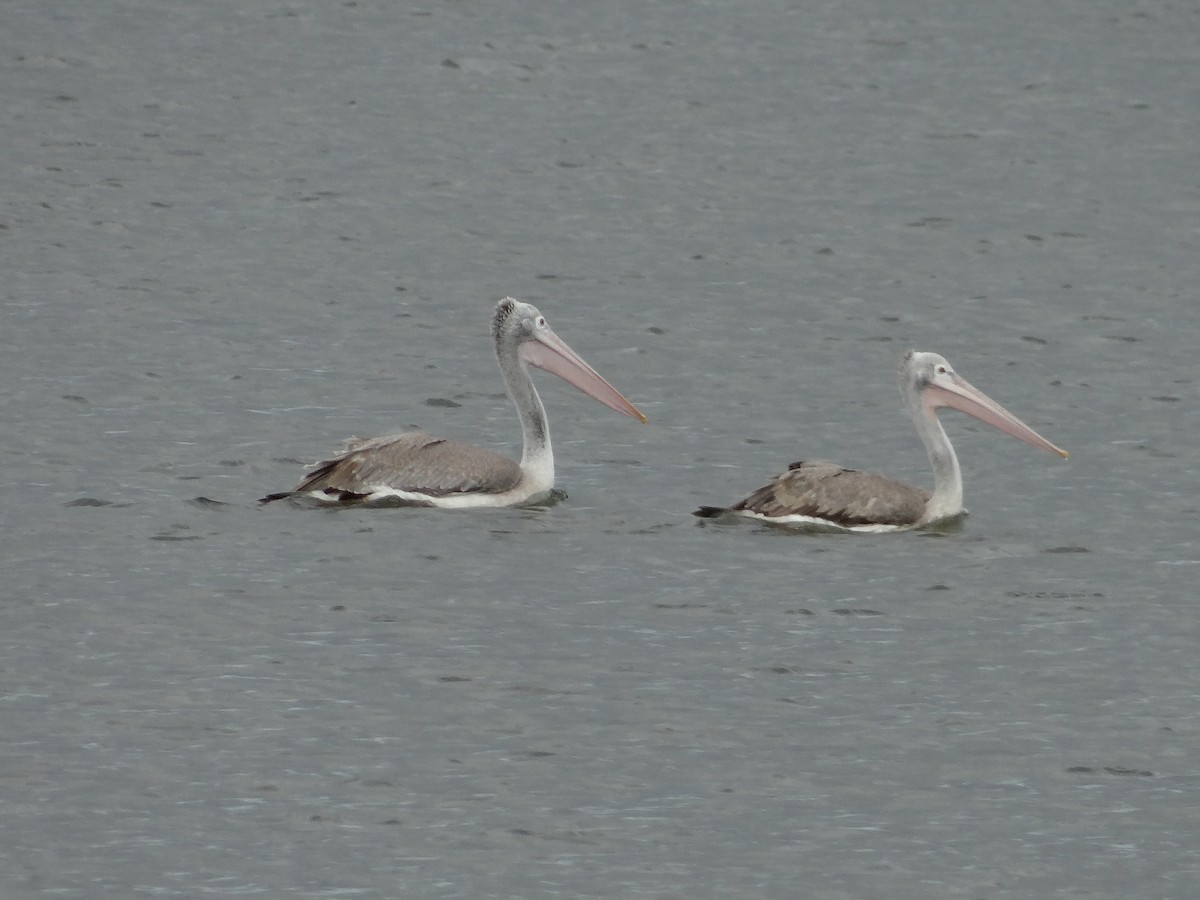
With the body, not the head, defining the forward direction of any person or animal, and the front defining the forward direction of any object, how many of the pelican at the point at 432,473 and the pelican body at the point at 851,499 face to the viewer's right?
2

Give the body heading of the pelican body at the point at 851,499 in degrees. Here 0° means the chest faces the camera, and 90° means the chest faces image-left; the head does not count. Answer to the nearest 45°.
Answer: approximately 270°

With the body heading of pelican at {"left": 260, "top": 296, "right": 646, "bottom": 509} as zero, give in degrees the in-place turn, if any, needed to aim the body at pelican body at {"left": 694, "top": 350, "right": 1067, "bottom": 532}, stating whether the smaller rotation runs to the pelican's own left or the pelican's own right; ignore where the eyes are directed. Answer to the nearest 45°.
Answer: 0° — it already faces it

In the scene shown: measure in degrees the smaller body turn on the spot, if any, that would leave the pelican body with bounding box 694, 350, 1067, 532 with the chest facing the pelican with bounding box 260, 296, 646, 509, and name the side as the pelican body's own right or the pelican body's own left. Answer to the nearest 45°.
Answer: approximately 180°

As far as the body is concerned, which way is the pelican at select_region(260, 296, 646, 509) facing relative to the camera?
to the viewer's right
